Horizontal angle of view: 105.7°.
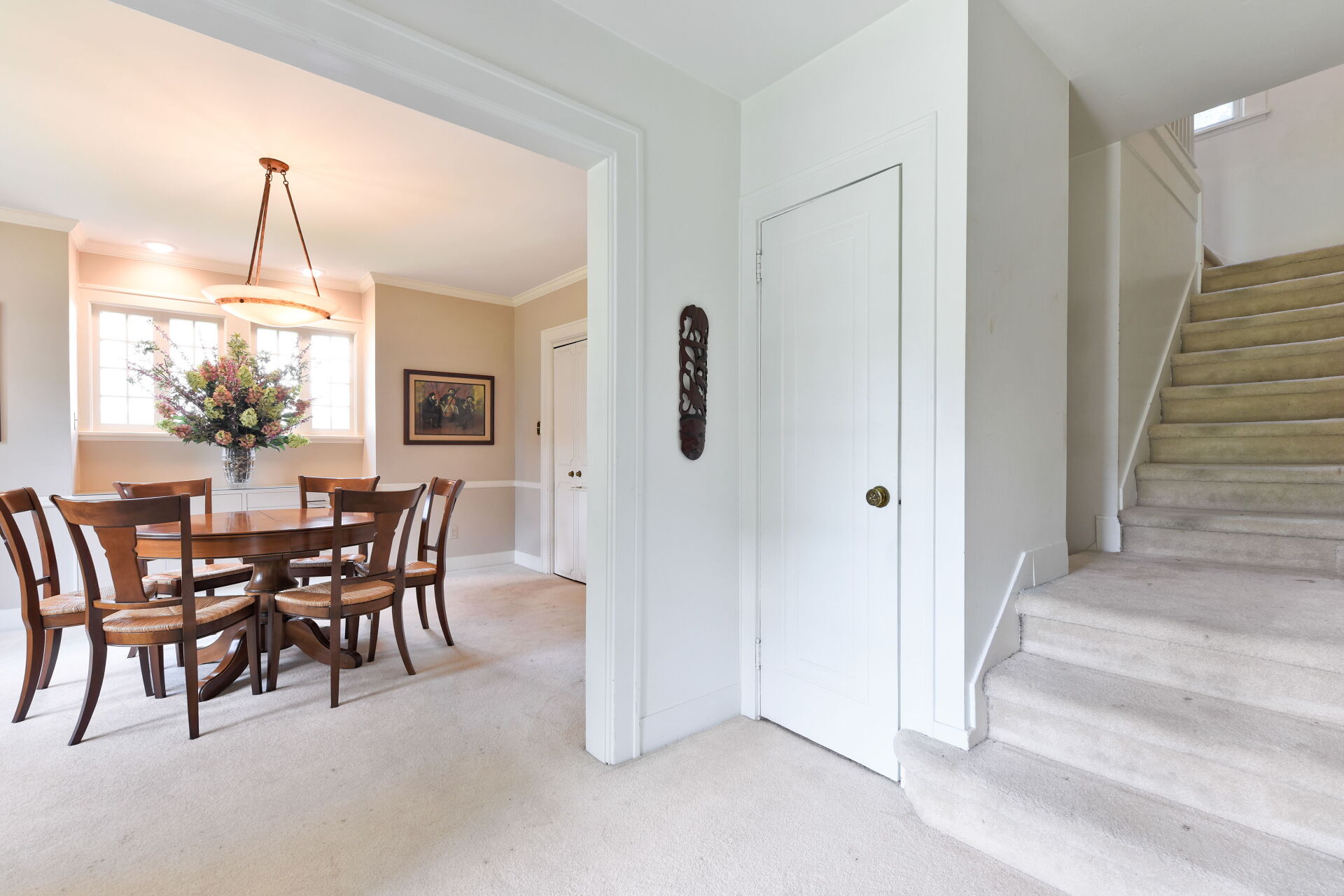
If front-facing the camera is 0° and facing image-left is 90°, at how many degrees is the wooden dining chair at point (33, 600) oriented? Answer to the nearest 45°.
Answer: approximately 270°

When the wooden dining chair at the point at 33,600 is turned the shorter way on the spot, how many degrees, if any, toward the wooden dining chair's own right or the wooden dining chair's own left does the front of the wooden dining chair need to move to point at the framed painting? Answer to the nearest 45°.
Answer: approximately 45° to the wooden dining chair's own left

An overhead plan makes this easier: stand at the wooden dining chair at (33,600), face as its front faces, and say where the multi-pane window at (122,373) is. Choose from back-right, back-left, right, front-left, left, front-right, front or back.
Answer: left

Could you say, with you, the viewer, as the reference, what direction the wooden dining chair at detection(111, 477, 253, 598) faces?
facing the viewer and to the right of the viewer

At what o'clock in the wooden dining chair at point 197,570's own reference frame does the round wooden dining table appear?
The round wooden dining table is roughly at 1 o'clock from the wooden dining chair.

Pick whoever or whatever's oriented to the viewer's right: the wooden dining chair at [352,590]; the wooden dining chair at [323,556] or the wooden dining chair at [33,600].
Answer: the wooden dining chair at [33,600]

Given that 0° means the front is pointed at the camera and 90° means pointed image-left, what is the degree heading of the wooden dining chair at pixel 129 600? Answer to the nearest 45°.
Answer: approximately 225°

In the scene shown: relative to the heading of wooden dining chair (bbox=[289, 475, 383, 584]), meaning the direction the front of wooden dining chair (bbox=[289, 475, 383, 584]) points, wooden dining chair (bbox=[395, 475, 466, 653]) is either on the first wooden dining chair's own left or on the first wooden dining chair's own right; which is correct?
on the first wooden dining chair's own left

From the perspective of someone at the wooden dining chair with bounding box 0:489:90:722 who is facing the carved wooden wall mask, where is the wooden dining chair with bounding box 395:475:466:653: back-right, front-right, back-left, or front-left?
front-left

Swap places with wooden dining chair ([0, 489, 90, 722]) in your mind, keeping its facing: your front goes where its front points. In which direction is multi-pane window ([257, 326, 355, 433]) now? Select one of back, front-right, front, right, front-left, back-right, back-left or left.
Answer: front-left

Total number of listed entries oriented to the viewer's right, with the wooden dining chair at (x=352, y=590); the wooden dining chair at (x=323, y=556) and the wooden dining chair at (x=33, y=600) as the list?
1

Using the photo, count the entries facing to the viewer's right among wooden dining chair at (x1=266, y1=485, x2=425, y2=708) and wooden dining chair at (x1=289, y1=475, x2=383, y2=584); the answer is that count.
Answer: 0

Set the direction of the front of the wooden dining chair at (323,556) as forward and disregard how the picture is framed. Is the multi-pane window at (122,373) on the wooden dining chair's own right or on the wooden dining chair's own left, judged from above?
on the wooden dining chair's own right

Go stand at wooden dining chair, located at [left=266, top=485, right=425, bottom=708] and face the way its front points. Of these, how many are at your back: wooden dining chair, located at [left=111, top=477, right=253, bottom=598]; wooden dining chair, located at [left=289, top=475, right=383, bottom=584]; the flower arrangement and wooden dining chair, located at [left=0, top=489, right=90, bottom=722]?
0

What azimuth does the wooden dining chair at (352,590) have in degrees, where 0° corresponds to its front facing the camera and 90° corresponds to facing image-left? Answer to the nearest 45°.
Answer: approximately 135°

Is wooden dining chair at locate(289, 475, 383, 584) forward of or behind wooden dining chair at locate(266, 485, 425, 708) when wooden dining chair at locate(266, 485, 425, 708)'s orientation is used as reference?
forward

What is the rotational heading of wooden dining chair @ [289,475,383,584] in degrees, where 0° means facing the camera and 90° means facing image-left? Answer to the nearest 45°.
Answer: approximately 45°

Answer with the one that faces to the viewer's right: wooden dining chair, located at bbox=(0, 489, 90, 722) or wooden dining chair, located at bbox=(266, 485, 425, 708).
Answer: wooden dining chair, located at bbox=(0, 489, 90, 722)

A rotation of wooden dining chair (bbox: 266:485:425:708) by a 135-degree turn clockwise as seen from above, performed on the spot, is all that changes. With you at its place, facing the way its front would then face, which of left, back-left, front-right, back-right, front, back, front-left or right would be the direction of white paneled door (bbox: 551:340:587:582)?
front-left

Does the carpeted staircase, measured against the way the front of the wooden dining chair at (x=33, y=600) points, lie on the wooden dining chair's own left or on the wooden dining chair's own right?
on the wooden dining chair's own right
